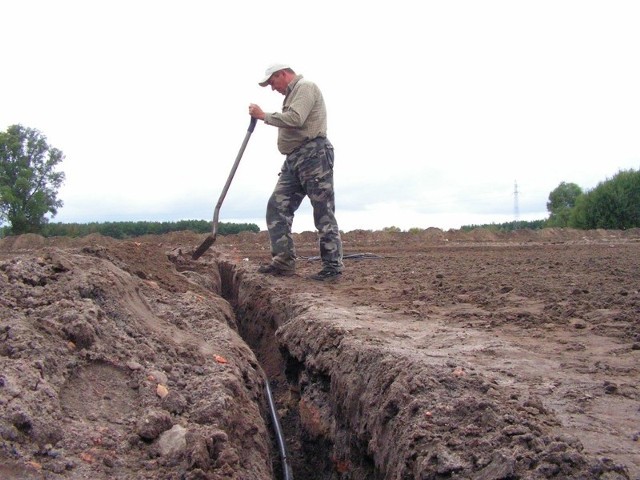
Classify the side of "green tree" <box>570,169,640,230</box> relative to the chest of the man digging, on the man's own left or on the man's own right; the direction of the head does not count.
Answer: on the man's own right

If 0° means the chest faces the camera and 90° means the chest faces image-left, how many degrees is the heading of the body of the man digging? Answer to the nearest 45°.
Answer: approximately 90°

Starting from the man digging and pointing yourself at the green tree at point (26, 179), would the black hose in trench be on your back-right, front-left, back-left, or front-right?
back-left

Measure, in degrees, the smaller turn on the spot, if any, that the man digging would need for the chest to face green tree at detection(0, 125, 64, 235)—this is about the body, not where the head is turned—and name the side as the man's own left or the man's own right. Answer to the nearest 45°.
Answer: approximately 45° to the man's own right
